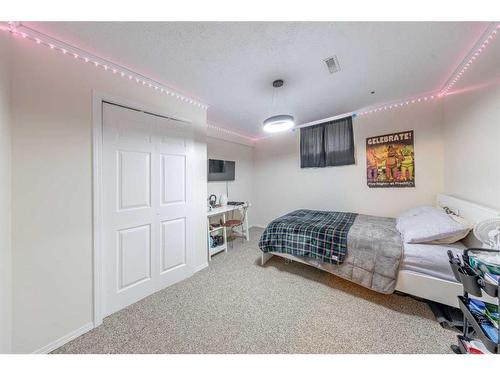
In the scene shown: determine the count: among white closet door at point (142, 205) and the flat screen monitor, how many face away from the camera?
0

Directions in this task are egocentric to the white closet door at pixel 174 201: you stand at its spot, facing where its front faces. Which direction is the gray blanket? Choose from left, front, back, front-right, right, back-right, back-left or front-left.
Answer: front

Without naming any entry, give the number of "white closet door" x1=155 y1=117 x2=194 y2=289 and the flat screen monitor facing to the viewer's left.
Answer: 0

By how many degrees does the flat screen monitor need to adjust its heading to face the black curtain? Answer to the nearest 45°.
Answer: approximately 90° to its left

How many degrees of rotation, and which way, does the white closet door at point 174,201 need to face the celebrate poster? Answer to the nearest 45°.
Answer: approximately 45° to its left

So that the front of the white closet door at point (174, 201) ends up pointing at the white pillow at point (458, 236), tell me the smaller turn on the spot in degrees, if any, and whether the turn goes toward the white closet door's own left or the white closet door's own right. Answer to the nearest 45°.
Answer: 0° — it already faces it

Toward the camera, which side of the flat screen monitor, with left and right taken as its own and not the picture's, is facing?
front

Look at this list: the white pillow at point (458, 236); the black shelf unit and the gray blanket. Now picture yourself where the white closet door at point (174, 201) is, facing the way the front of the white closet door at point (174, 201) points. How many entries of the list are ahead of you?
3

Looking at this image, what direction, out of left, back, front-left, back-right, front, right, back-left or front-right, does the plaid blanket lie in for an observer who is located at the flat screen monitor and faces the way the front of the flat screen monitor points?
front-left

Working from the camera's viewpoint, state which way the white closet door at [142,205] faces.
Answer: facing the viewer and to the right of the viewer

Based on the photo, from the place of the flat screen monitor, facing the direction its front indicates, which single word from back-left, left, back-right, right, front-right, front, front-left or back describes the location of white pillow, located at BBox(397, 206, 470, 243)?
front-left

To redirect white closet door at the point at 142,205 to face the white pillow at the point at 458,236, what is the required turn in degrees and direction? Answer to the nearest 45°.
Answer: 0° — it already faces it

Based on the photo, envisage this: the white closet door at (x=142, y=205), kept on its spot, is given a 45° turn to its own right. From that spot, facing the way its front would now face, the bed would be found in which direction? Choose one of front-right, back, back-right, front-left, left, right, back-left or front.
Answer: front-left

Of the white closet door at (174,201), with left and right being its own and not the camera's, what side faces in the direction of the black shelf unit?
front

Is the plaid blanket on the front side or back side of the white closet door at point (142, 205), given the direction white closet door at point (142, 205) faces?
on the front side

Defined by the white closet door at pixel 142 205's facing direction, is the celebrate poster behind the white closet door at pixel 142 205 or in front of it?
in front

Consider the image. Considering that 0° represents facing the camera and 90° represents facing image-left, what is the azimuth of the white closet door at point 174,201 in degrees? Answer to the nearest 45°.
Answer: approximately 315°

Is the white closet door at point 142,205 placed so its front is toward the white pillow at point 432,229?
yes
